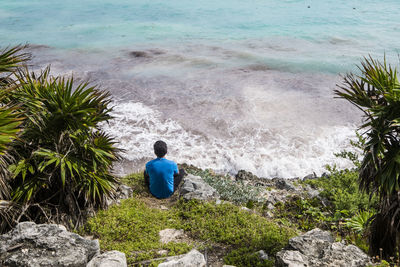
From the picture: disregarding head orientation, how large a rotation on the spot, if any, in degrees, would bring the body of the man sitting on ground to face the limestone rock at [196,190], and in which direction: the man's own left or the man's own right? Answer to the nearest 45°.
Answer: approximately 135° to the man's own right

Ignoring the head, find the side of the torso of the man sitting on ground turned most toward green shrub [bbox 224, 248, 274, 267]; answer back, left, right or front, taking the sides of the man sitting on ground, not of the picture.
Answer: back

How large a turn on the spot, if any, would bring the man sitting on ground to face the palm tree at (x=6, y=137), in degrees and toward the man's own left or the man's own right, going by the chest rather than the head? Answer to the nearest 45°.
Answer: approximately 135° to the man's own left

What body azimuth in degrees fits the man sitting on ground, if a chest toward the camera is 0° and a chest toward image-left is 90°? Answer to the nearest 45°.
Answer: approximately 180°

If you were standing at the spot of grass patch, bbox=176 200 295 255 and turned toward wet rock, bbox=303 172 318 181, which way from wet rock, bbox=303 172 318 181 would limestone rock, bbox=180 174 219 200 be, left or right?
left

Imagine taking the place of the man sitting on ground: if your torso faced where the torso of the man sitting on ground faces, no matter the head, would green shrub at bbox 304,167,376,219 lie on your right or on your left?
on your right

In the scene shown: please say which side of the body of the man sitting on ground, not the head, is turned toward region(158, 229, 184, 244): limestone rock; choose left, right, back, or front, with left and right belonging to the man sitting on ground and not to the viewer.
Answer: back

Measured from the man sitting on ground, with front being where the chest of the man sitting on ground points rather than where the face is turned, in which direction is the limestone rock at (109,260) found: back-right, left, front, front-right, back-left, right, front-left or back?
back

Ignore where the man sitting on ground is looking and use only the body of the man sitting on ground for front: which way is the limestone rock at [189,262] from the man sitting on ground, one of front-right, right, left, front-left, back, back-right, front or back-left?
back

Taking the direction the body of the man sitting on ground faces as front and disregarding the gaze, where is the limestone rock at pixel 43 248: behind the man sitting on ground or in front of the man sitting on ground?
behind

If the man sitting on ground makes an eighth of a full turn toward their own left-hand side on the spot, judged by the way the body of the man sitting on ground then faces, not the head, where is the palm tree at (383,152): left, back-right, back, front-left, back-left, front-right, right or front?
back

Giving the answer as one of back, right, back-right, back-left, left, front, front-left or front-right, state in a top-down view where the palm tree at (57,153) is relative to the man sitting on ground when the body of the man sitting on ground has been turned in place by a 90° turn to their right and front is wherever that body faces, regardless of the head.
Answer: back-right
